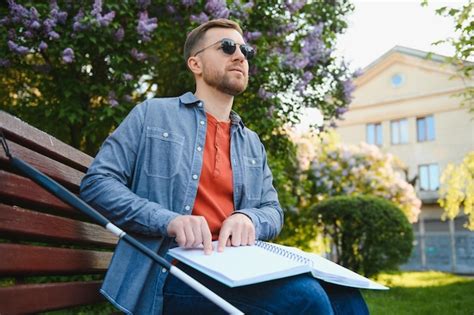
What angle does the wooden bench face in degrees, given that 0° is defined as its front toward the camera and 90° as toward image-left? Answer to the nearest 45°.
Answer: approximately 315°

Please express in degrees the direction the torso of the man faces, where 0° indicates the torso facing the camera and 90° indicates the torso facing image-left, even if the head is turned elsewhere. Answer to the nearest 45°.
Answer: approximately 315°

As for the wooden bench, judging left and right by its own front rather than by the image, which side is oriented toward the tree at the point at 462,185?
left

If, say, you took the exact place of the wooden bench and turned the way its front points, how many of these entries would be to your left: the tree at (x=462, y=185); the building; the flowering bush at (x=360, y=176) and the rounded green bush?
4

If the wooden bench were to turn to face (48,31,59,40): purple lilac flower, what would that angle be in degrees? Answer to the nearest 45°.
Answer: approximately 135° to its left

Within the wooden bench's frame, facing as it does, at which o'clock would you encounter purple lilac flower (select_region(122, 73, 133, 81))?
The purple lilac flower is roughly at 8 o'clock from the wooden bench.

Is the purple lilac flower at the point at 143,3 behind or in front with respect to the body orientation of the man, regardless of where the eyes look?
behind

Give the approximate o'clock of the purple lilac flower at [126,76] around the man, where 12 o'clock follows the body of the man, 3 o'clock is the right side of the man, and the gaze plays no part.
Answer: The purple lilac flower is roughly at 7 o'clock from the man.

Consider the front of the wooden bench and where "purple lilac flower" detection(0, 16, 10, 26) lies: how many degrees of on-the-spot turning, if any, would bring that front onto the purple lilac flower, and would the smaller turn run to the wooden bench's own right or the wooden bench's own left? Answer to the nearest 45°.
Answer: approximately 135° to the wooden bench's own left

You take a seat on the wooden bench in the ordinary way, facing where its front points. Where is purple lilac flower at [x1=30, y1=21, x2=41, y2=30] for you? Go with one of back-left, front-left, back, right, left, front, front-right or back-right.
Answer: back-left

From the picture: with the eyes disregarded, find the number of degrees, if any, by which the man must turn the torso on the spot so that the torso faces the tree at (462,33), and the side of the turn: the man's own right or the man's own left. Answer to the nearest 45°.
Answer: approximately 90° to the man's own left
